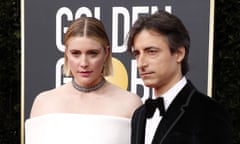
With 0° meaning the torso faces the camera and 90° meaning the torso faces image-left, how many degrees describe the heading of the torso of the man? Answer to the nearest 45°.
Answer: approximately 45°

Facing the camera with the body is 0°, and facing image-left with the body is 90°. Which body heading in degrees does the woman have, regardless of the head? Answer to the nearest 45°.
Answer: approximately 0°

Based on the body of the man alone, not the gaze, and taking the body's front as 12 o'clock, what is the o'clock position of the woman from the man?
The woman is roughly at 3 o'clock from the man.

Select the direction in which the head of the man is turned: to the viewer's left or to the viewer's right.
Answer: to the viewer's left

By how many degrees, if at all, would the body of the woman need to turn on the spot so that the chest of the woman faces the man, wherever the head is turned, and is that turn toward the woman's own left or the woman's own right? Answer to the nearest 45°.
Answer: approximately 45° to the woman's own left

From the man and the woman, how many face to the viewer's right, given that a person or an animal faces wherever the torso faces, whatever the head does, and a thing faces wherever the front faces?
0
